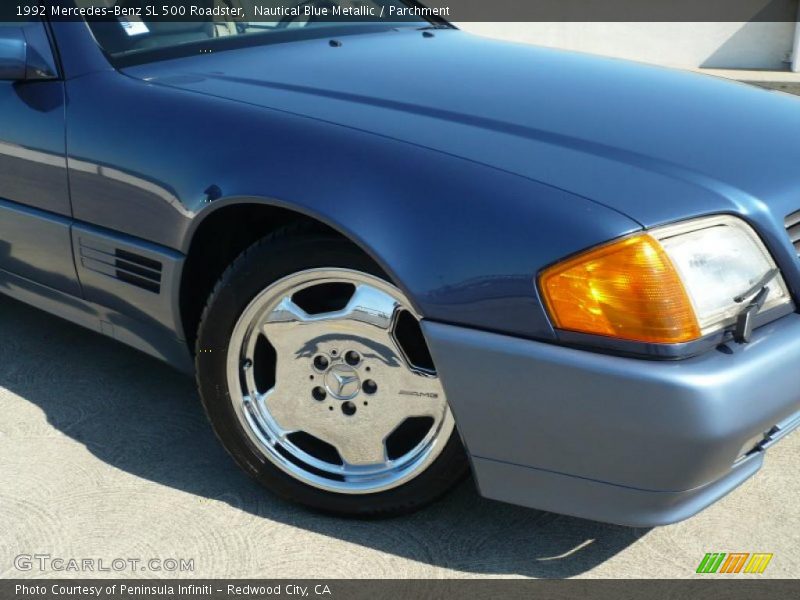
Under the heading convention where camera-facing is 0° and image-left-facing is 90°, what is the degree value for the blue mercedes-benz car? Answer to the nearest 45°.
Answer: approximately 315°
